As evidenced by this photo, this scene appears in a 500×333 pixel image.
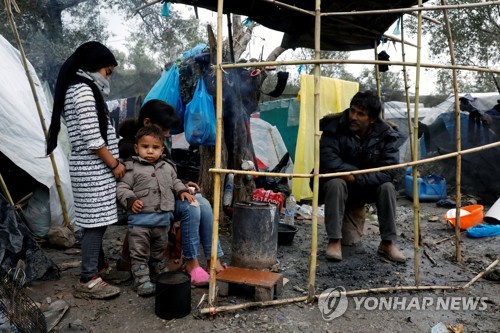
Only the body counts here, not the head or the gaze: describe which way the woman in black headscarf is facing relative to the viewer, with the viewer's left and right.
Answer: facing to the right of the viewer

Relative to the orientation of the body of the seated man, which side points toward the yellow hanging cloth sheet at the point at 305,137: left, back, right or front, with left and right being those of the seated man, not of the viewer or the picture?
back

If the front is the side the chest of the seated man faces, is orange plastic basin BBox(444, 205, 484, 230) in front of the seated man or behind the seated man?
behind

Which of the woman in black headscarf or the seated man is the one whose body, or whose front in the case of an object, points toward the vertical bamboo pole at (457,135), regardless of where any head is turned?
the woman in black headscarf

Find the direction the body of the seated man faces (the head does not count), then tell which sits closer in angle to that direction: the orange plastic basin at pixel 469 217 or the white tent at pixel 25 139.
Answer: the white tent

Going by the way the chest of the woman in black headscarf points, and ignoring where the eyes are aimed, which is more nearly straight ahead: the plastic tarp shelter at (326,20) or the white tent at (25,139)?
the plastic tarp shelter

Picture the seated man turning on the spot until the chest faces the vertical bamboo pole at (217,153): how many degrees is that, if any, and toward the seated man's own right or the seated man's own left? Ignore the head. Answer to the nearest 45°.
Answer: approximately 45° to the seated man's own right

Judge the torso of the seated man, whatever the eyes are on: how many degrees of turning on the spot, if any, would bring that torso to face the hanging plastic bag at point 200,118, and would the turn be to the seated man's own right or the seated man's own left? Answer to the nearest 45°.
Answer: approximately 90° to the seated man's own right

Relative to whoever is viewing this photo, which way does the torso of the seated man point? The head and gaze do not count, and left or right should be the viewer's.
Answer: facing the viewer

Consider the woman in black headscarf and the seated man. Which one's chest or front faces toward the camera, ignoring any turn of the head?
the seated man

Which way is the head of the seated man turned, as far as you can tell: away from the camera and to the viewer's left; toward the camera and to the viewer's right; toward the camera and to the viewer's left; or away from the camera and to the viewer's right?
toward the camera and to the viewer's left

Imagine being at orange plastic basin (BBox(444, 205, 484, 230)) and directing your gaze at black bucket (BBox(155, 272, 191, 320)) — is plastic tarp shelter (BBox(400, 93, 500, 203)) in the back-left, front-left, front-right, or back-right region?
back-right

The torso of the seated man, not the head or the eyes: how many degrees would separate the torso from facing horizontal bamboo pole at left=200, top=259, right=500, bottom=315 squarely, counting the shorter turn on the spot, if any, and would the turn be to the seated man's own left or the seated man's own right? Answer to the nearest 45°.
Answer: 0° — they already face it

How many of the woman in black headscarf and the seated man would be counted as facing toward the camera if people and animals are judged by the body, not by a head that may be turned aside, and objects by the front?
1

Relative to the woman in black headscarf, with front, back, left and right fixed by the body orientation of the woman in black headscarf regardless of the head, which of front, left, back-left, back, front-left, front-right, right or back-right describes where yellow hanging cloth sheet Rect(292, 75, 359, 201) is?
front-left
